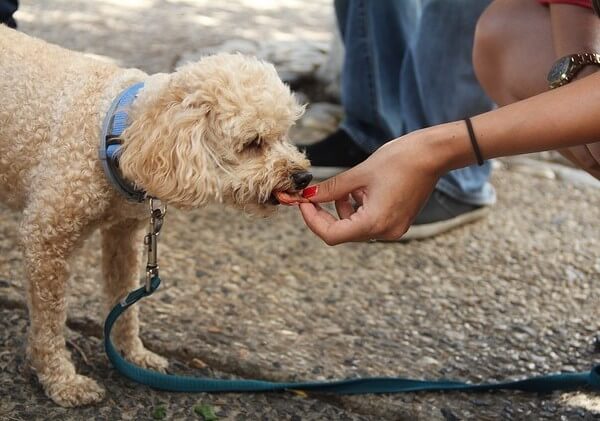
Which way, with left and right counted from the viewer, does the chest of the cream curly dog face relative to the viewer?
facing to the right of the viewer

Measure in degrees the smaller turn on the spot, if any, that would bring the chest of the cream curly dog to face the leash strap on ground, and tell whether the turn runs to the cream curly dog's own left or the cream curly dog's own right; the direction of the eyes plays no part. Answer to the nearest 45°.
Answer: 0° — it already faces it
